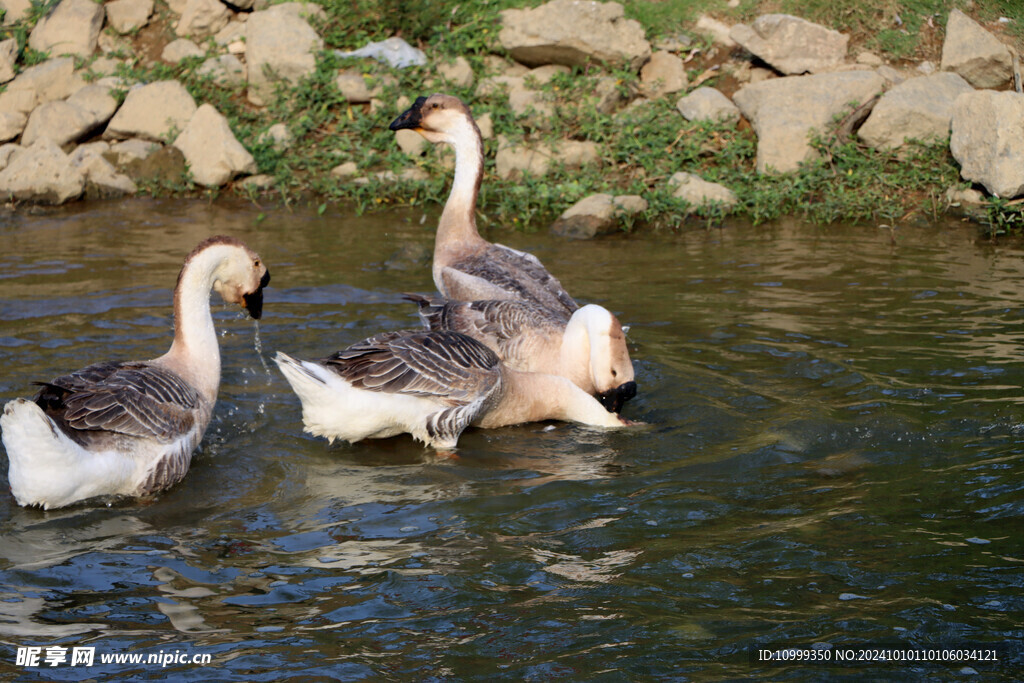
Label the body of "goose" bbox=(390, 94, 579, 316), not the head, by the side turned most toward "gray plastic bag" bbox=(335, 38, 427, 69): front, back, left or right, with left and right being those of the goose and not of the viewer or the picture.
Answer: right

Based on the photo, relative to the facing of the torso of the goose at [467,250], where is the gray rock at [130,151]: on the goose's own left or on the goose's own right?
on the goose's own right

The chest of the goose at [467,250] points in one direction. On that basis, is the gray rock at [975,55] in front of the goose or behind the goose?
behind

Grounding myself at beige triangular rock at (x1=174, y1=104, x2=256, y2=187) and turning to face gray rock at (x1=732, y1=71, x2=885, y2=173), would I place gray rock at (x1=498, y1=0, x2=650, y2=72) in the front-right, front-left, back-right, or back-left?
front-left

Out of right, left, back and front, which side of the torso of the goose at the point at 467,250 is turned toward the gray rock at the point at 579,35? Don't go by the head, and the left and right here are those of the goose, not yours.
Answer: right

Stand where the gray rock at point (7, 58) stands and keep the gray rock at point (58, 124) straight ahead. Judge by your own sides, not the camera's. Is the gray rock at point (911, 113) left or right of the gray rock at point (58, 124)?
left

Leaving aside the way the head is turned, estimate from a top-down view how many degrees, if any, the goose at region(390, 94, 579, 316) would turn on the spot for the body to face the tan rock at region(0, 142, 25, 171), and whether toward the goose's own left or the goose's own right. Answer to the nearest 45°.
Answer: approximately 45° to the goose's own right

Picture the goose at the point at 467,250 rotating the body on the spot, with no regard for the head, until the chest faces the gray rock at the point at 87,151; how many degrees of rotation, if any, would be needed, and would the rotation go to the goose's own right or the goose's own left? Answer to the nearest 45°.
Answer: approximately 45° to the goose's own right

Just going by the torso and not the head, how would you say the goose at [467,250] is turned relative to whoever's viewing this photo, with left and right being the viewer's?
facing to the left of the viewer

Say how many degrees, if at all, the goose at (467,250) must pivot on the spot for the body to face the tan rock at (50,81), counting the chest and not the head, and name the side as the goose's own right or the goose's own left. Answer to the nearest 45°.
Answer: approximately 45° to the goose's own right
